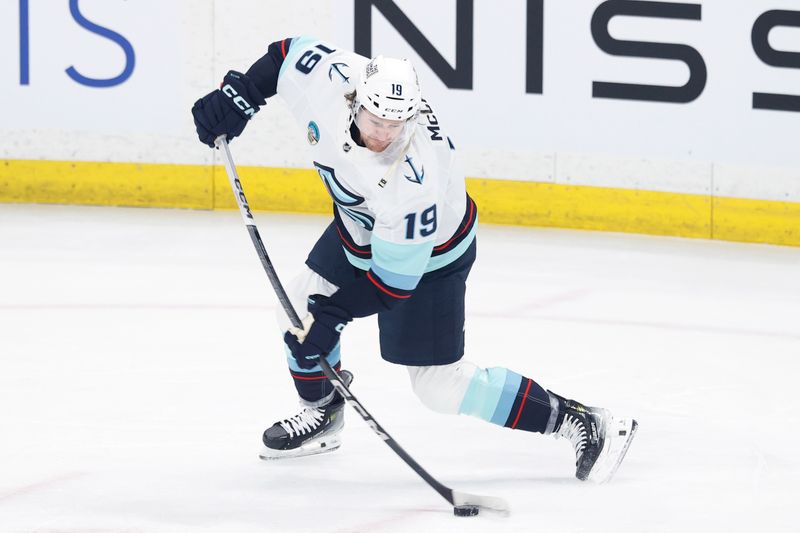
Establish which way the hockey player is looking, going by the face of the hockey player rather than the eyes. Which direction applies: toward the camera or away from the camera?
toward the camera

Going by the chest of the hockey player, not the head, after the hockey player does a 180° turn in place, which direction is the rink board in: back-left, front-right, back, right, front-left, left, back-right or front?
front-left

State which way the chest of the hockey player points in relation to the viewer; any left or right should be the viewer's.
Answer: facing the viewer and to the left of the viewer
